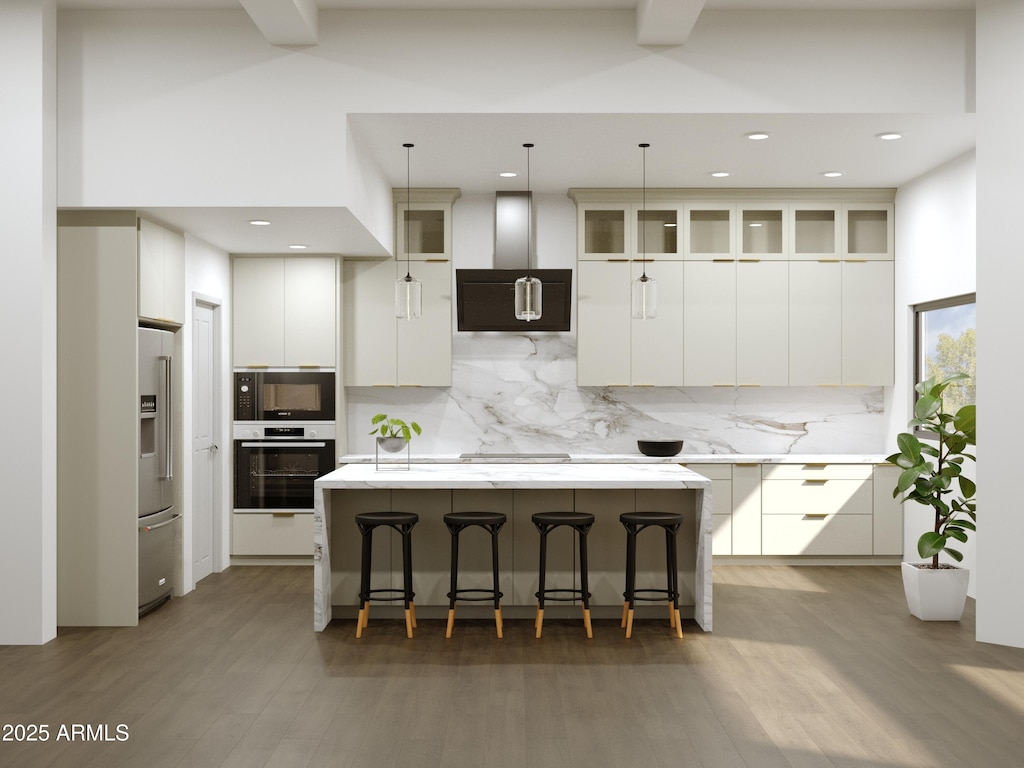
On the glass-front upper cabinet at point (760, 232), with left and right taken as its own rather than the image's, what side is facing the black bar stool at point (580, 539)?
front

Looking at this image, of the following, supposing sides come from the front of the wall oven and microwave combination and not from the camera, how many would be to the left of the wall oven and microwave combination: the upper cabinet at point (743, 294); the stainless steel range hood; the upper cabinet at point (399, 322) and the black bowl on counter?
4

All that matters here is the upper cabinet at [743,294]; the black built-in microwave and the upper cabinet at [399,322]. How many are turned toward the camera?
3

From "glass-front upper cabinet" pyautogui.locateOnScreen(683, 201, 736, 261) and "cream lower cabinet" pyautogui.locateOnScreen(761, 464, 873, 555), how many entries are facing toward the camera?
2

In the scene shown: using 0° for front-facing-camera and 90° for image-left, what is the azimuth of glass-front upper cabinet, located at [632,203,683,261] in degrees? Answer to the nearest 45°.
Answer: approximately 0°

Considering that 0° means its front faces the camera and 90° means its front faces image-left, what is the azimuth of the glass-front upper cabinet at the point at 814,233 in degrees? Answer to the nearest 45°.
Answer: approximately 0°

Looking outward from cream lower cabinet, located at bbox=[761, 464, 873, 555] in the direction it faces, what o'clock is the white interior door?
The white interior door is roughly at 2 o'clock from the cream lower cabinet.

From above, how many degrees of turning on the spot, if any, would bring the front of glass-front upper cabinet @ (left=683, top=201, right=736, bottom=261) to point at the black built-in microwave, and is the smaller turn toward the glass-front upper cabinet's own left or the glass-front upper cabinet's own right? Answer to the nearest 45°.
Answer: approximately 90° to the glass-front upper cabinet's own right
